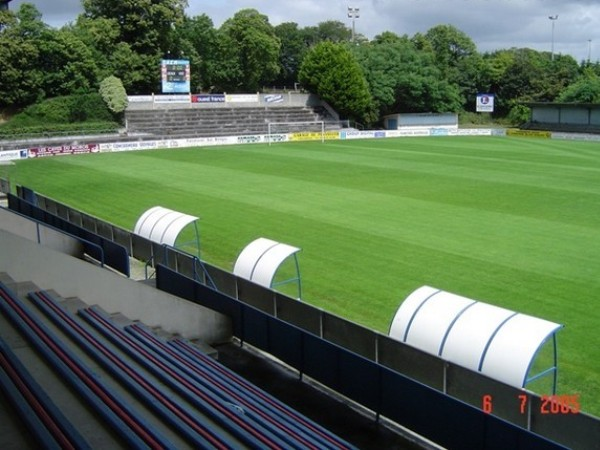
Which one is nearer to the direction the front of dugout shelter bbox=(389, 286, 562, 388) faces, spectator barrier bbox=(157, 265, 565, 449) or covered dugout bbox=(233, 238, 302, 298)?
the covered dugout

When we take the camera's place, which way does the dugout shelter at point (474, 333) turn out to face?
facing away from the viewer and to the right of the viewer

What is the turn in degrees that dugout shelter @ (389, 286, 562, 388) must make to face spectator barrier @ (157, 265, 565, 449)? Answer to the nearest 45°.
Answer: approximately 180°

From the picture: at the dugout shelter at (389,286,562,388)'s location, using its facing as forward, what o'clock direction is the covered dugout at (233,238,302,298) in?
The covered dugout is roughly at 9 o'clock from the dugout shelter.
